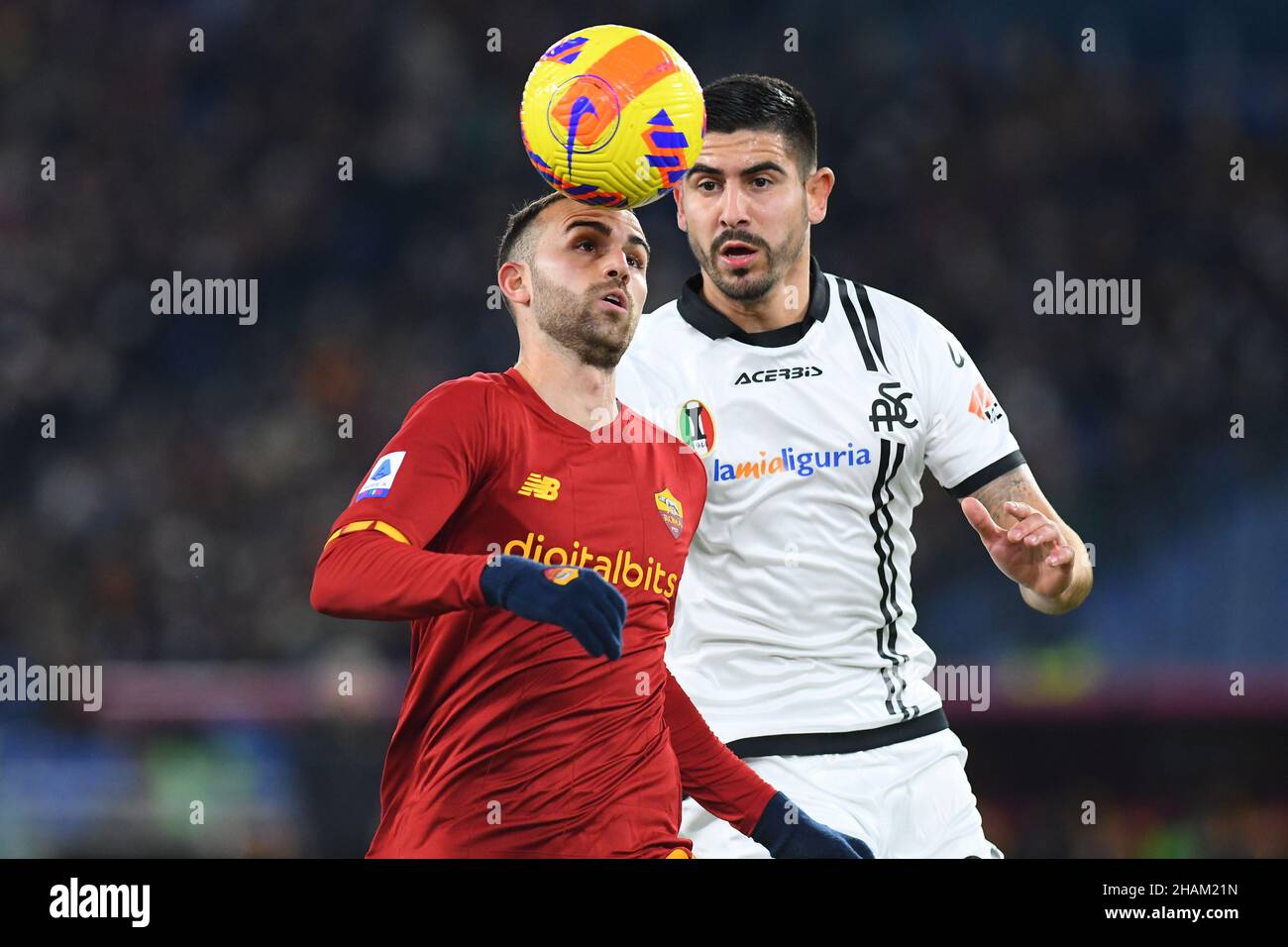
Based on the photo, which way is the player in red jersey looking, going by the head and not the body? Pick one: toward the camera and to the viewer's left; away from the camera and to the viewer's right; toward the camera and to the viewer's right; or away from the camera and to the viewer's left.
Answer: toward the camera and to the viewer's right

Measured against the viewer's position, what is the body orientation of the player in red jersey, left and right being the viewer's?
facing the viewer and to the right of the viewer

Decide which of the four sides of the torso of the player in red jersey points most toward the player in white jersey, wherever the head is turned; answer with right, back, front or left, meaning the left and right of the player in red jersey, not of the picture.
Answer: left

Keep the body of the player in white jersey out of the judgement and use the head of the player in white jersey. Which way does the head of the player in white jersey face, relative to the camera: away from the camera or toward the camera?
toward the camera
